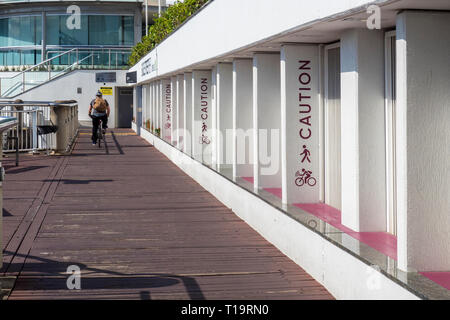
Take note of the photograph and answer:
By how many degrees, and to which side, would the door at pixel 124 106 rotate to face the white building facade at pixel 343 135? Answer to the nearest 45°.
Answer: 0° — it already faces it

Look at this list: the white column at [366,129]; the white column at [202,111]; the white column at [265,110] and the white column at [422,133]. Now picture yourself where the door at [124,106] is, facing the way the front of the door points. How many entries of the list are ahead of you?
4

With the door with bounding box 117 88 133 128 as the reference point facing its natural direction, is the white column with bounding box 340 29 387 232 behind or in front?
in front

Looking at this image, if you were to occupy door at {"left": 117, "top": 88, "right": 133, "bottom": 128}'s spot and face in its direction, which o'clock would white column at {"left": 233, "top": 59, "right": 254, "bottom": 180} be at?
The white column is roughly at 12 o'clock from the door.

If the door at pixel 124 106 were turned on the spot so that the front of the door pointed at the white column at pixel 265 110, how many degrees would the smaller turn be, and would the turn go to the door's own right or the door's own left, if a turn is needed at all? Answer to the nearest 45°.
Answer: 0° — it already faces it

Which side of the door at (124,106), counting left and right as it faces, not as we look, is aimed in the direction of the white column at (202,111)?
front

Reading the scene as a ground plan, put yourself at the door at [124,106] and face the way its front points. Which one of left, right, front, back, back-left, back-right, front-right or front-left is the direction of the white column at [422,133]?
front

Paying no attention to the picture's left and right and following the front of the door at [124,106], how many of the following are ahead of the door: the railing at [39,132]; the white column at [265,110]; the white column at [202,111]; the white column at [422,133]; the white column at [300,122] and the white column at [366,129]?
6

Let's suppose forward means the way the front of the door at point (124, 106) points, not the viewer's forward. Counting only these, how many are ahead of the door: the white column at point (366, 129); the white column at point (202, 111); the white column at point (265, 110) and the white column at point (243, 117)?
4

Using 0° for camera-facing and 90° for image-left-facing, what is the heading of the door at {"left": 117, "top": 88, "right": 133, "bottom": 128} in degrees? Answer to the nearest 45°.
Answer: approximately 0°

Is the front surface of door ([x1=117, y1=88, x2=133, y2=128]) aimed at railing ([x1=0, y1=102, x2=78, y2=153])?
yes

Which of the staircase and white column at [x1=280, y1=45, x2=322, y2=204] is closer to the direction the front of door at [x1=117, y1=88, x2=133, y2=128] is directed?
the white column
